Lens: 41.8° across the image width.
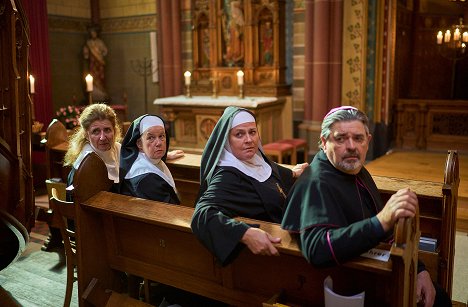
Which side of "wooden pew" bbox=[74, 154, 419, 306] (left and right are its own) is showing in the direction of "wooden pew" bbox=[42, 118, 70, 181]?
left

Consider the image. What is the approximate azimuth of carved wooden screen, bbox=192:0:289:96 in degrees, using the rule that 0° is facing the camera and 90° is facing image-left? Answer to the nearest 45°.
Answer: approximately 0°

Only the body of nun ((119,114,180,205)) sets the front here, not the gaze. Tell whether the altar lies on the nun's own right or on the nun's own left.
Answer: on the nun's own left

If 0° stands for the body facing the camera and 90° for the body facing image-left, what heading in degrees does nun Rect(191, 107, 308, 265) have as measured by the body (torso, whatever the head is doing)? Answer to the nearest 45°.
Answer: approximately 315°

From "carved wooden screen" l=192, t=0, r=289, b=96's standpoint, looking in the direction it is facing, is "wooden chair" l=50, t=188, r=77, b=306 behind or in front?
in front

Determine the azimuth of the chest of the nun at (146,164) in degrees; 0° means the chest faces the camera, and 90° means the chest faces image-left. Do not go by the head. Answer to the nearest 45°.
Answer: approximately 315°

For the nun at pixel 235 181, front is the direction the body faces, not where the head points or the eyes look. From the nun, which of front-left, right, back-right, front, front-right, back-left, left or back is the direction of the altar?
back-left

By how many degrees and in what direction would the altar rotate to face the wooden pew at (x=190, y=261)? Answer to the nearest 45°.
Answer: approximately 45° to its left
